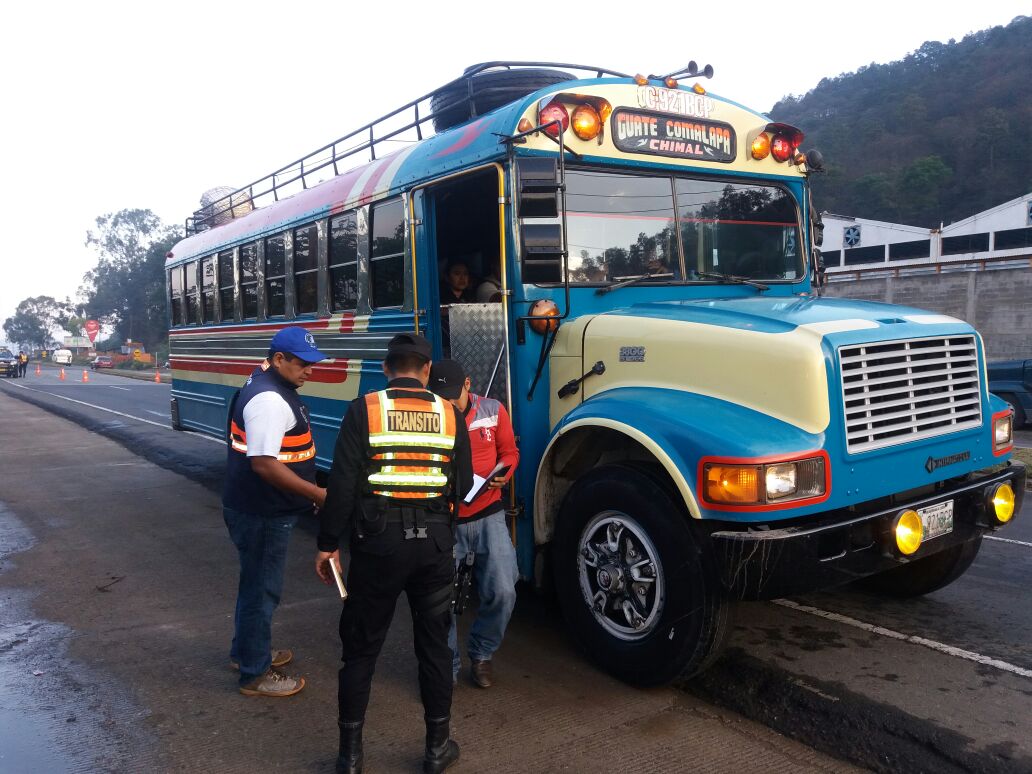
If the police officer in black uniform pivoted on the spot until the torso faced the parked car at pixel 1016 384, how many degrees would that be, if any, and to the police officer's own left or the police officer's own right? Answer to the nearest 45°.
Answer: approximately 45° to the police officer's own right

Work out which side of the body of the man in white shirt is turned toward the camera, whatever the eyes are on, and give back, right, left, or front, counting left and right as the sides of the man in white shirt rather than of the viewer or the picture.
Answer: right

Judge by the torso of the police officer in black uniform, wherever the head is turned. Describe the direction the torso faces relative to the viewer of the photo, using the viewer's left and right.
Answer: facing away from the viewer

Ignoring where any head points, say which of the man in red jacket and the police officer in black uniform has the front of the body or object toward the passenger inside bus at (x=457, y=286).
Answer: the police officer in black uniform

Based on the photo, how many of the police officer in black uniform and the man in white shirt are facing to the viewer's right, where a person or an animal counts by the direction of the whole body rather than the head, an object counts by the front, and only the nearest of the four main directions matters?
1

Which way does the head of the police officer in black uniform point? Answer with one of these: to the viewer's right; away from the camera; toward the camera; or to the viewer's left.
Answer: away from the camera

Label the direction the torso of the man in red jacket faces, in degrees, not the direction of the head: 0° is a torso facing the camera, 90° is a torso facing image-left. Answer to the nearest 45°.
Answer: approximately 45°

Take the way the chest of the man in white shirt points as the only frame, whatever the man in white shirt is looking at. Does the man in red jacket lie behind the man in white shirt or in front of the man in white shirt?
in front

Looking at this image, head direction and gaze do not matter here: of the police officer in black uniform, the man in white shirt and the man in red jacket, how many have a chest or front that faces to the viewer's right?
1

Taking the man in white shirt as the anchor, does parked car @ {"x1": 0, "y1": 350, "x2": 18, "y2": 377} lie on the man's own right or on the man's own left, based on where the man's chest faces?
on the man's own left

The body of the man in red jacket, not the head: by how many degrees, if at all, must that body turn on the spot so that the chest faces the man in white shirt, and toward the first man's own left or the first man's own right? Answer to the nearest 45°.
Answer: approximately 45° to the first man's own right

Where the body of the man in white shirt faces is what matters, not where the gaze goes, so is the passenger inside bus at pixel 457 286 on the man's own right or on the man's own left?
on the man's own left

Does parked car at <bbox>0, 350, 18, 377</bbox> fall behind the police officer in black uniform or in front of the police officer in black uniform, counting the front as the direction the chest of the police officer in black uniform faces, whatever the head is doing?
in front

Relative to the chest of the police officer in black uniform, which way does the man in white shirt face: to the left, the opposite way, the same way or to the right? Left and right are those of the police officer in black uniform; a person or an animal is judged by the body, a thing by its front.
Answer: to the right

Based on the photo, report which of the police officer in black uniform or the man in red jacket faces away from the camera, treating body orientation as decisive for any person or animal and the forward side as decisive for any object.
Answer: the police officer in black uniform

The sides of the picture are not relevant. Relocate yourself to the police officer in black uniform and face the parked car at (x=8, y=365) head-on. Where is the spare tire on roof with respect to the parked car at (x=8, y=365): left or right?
right
